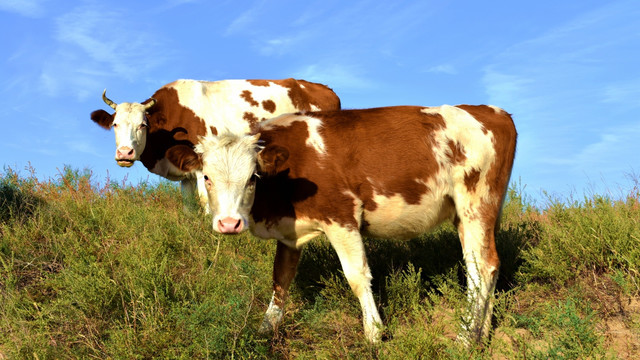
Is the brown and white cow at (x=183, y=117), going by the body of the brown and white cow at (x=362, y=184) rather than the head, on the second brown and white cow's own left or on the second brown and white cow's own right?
on the second brown and white cow's own right

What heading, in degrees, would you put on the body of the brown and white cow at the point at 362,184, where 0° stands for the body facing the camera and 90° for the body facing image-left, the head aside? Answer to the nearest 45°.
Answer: approximately 90°
